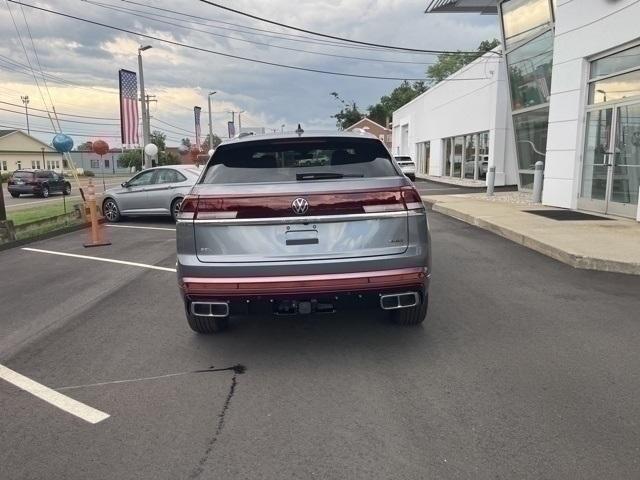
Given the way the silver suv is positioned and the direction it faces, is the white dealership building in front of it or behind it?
in front

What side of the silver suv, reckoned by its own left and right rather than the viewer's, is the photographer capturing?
back

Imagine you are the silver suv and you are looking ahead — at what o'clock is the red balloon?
The red balloon is roughly at 11 o'clock from the silver suv.

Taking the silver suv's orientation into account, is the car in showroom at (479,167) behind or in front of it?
in front

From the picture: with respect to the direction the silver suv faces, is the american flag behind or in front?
in front
